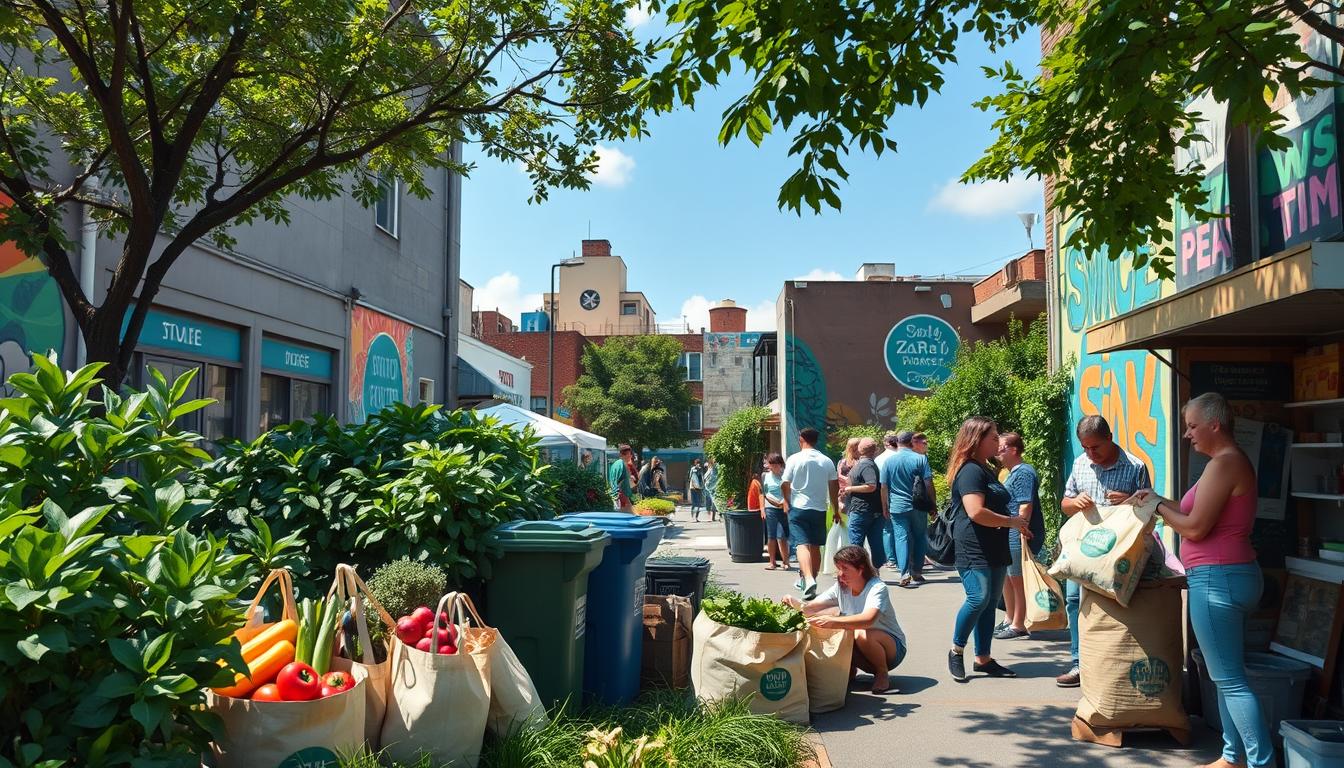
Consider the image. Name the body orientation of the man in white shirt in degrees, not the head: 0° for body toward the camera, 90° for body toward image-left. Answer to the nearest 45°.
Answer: approximately 180°

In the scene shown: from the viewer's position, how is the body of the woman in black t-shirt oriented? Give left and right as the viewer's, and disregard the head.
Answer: facing to the right of the viewer

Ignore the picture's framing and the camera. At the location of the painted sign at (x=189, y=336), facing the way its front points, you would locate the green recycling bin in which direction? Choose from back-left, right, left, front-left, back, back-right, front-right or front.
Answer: front-right

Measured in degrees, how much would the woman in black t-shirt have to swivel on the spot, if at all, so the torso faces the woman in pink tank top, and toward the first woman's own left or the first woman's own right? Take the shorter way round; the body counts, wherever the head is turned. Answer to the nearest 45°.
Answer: approximately 45° to the first woman's own right

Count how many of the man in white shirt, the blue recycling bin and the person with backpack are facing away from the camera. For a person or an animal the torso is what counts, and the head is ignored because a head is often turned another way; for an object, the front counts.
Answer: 2

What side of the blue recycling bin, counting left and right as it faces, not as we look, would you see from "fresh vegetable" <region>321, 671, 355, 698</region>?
right

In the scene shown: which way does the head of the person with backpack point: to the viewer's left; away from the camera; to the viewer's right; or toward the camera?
away from the camera

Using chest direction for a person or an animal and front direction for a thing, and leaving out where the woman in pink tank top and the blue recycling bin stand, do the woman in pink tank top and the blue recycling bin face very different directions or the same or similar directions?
very different directions

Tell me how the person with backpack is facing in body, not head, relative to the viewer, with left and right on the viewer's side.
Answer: facing away from the viewer

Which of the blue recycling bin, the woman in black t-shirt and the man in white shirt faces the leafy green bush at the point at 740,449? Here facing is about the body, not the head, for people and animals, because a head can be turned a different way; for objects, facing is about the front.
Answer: the man in white shirt

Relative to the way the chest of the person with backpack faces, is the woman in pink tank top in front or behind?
behind

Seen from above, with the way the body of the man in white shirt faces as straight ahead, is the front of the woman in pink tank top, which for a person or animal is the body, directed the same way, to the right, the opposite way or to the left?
to the left

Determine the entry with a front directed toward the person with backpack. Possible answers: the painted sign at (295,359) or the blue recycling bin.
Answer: the painted sign

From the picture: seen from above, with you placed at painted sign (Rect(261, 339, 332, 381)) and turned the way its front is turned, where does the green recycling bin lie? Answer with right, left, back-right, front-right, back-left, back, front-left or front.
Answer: front-right

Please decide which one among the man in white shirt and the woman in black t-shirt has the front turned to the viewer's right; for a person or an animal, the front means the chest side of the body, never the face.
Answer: the woman in black t-shirt

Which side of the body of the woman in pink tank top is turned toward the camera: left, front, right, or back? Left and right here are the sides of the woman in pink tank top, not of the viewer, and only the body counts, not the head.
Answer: left

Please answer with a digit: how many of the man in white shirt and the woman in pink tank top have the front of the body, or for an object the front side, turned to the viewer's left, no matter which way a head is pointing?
1

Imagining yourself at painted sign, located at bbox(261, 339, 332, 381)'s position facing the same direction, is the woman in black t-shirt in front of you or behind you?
in front

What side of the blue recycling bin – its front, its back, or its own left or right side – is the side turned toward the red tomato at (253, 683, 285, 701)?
right

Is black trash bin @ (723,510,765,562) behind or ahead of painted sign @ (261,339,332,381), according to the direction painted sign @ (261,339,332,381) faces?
ahead
